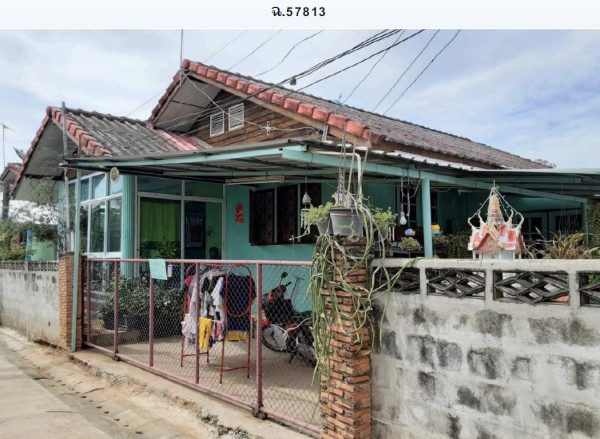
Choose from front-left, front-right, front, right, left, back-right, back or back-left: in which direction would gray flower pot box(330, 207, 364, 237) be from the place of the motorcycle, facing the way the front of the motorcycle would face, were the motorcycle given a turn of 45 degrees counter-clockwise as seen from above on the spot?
left

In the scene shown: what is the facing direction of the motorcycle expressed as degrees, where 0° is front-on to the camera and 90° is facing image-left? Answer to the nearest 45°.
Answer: approximately 135°

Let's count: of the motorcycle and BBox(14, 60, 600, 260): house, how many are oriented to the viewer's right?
0

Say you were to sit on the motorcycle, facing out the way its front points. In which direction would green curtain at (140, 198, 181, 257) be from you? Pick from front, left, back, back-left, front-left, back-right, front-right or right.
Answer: front

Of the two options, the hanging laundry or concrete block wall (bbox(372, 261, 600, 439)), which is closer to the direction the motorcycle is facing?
the hanging laundry

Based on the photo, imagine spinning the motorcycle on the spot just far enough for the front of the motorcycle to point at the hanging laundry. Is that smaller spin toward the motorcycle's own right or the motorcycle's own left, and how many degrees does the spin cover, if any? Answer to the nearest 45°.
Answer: approximately 90° to the motorcycle's own left

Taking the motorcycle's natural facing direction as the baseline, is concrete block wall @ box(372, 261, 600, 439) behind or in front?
behind

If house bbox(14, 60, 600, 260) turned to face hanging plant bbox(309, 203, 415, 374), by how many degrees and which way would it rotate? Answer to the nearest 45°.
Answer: approximately 45° to its left

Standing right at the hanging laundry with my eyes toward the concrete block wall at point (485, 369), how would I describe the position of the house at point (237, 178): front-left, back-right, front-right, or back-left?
back-left
